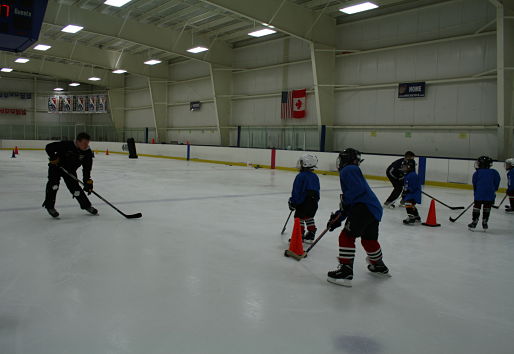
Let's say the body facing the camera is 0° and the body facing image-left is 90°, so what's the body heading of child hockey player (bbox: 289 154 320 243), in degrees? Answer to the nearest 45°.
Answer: approximately 135°

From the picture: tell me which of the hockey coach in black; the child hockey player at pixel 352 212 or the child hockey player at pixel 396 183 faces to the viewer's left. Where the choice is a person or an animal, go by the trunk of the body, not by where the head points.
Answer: the child hockey player at pixel 352 212

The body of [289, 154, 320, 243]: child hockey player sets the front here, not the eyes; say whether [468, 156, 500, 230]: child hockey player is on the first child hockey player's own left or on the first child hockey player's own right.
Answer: on the first child hockey player's own right

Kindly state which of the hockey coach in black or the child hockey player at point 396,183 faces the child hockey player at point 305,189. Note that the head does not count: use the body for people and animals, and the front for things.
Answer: the hockey coach in black

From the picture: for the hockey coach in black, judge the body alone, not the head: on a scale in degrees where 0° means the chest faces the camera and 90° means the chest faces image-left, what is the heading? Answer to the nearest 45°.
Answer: approximately 315°

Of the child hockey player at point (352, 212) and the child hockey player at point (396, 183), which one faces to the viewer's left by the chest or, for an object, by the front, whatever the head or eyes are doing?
the child hockey player at point (352, 212)
